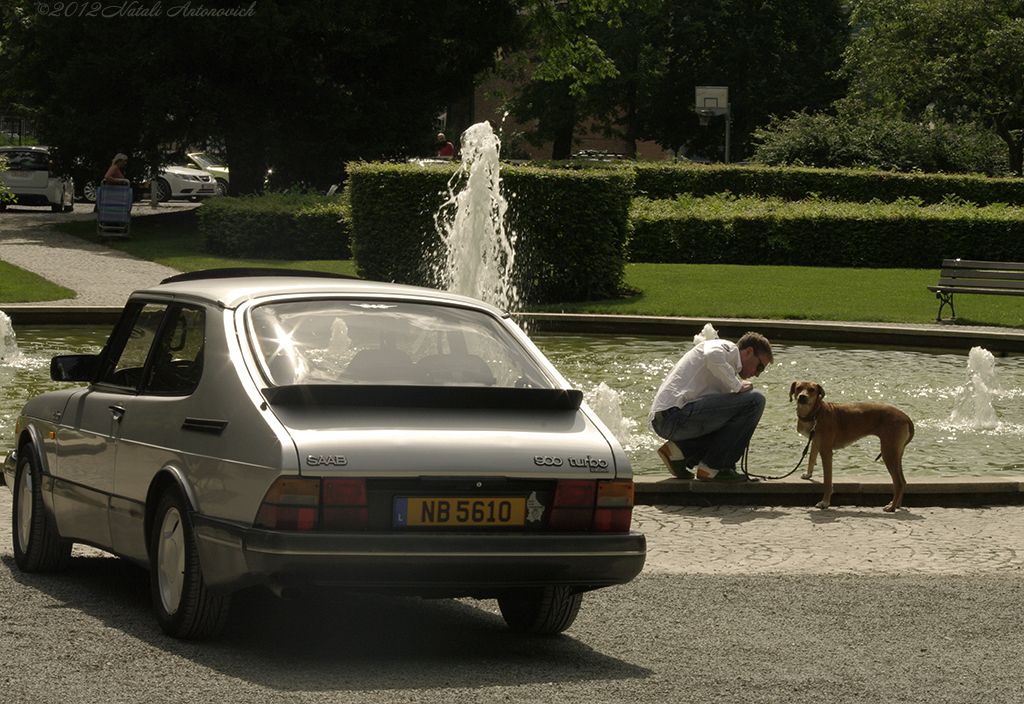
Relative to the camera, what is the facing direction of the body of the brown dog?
to the viewer's left

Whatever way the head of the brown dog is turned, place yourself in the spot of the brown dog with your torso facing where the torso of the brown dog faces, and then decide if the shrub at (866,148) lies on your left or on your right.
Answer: on your right

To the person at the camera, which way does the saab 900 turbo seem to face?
facing away from the viewer and to the left of the viewer

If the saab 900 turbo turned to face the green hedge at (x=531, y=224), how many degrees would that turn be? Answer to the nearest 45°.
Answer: approximately 45° to its right

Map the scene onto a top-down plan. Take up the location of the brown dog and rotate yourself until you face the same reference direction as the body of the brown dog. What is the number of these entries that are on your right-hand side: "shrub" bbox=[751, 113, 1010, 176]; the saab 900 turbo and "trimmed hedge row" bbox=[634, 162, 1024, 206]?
2

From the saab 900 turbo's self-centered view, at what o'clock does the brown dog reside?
The brown dog is roughly at 3 o'clock from the saab 900 turbo.

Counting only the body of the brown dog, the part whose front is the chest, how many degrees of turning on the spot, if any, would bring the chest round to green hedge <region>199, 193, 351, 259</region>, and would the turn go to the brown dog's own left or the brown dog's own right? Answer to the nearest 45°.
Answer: approximately 45° to the brown dog's own right

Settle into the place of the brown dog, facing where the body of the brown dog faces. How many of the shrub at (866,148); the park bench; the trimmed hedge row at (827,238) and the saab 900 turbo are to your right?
3
